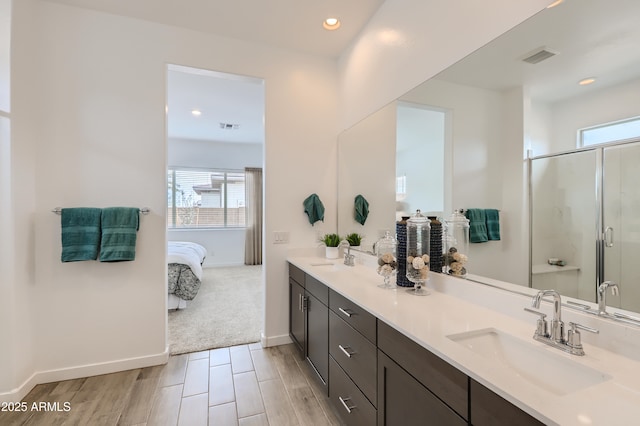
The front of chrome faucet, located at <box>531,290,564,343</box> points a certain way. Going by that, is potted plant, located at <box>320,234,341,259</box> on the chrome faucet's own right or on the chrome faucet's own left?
on the chrome faucet's own right

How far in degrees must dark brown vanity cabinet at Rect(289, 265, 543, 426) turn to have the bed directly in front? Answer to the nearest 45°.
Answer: approximately 90° to its right

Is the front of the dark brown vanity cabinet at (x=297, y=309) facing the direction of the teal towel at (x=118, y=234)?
yes

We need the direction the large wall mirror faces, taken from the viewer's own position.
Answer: facing the viewer and to the left of the viewer

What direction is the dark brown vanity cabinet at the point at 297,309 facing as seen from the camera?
to the viewer's left

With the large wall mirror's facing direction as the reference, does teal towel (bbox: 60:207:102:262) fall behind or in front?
in front

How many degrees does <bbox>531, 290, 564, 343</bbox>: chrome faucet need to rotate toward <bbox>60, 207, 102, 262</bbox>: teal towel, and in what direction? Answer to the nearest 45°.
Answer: approximately 45° to its right

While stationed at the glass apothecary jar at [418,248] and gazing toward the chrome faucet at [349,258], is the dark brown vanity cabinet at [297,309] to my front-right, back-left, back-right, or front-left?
front-left
